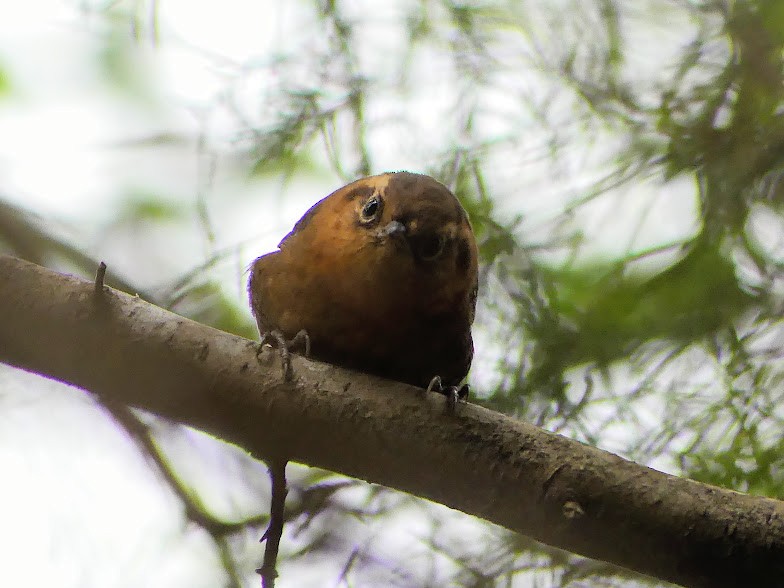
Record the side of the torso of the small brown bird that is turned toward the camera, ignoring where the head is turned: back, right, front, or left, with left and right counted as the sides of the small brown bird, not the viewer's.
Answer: front
